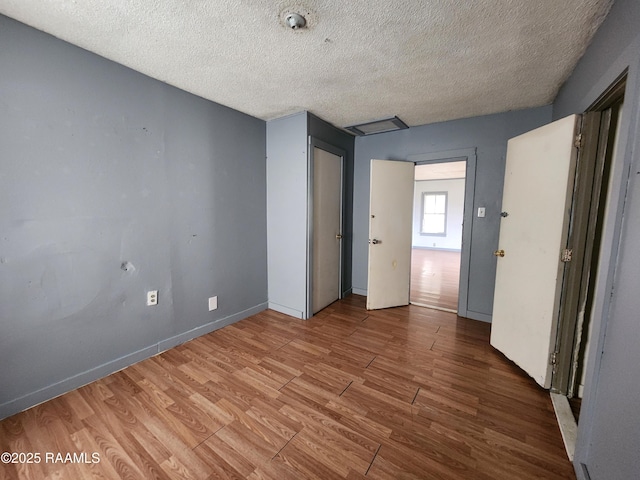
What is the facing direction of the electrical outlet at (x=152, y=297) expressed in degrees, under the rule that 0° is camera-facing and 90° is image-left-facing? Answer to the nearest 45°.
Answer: approximately 315°

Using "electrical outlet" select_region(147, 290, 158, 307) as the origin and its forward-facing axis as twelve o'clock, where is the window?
The window is roughly at 10 o'clock from the electrical outlet.

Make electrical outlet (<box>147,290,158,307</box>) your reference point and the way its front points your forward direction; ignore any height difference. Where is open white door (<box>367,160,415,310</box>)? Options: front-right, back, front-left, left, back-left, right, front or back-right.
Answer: front-left

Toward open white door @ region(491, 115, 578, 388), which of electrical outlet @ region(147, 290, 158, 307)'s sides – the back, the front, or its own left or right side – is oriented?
front

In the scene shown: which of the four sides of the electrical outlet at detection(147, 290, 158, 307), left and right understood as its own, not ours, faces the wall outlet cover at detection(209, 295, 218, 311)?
left
